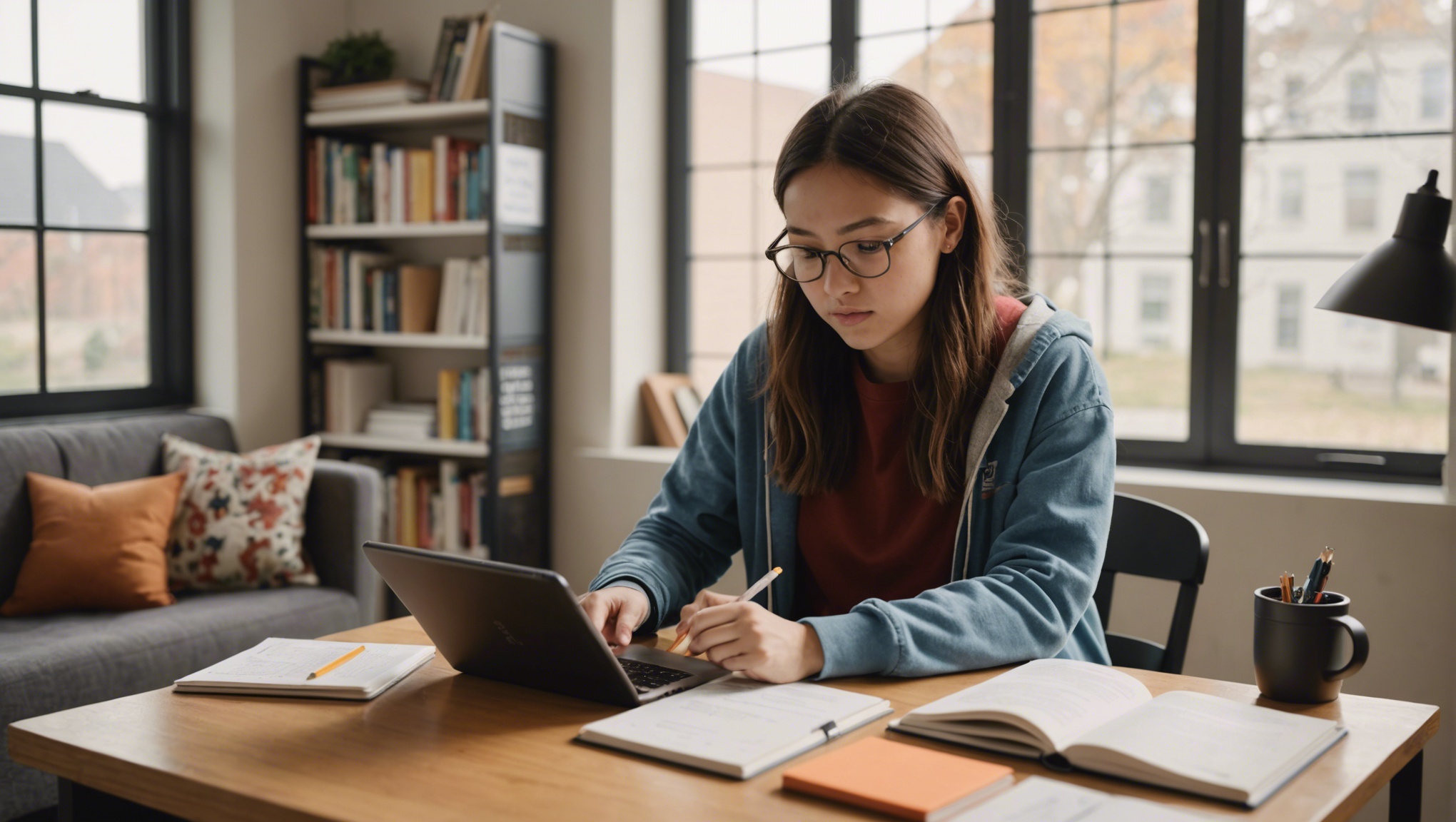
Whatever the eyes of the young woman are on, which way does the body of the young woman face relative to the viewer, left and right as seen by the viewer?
facing the viewer and to the left of the viewer

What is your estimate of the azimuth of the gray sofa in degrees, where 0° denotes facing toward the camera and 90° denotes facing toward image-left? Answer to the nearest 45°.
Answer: approximately 315°

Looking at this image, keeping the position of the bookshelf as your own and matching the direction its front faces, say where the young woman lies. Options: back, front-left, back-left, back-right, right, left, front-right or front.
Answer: front-left

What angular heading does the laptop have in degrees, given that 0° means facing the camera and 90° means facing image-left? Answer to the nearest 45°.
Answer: approximately 225°

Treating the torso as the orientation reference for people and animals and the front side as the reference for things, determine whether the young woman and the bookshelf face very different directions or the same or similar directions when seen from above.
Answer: same or similar directions

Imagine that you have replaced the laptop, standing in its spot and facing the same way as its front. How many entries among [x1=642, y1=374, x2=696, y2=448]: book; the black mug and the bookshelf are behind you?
0

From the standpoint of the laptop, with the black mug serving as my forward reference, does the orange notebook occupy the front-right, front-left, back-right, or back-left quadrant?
front-right

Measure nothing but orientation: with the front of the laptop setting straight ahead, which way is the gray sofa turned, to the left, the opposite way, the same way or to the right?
to the right

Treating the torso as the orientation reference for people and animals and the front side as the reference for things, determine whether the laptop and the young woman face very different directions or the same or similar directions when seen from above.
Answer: very different directions

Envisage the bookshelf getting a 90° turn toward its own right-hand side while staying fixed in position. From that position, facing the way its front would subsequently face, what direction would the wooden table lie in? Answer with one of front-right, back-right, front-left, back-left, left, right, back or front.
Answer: back-left

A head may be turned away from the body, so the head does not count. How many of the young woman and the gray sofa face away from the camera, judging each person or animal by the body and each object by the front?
0

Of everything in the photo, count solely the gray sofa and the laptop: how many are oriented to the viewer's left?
0

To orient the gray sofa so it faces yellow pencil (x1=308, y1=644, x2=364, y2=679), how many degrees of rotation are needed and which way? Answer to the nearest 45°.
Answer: approximately 45° to its right

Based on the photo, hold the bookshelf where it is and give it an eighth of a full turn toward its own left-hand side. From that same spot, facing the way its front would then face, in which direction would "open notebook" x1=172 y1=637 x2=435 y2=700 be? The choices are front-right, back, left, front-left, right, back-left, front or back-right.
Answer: front

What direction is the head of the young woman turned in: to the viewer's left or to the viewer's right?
to the viewer's left
